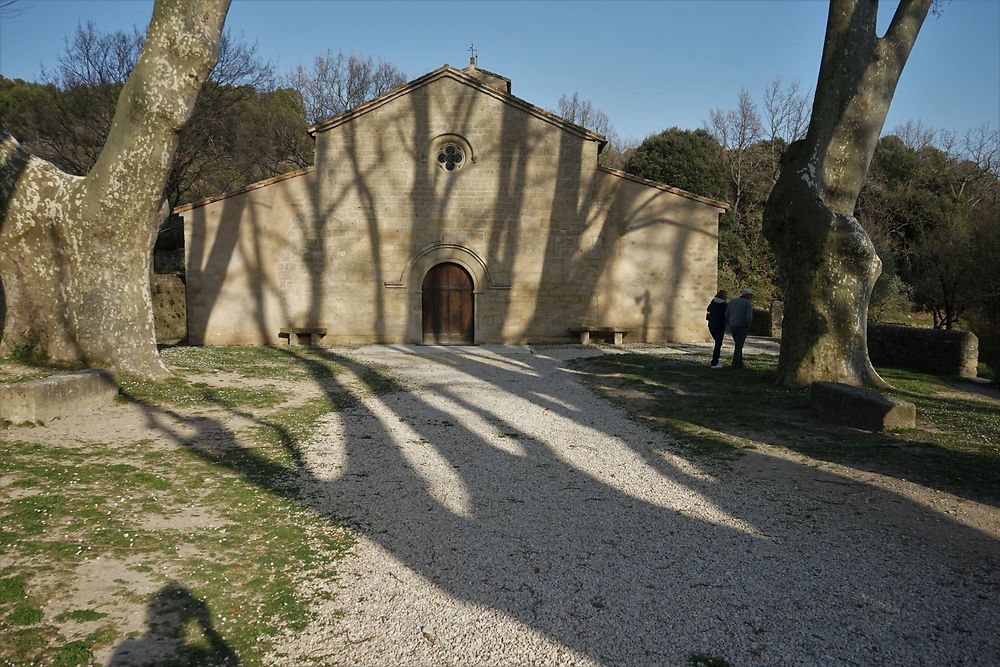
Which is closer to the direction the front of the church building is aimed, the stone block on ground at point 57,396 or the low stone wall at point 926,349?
the stone block on ground

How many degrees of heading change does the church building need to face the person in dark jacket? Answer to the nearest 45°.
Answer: approximately 45° to its left

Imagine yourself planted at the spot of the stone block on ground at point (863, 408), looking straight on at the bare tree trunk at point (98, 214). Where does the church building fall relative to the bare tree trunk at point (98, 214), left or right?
right

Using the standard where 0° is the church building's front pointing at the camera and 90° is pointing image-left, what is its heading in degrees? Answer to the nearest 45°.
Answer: approximately 0°

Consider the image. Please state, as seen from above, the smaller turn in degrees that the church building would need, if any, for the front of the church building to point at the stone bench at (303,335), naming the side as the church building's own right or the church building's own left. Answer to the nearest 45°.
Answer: approximately 90° to the church building's own right

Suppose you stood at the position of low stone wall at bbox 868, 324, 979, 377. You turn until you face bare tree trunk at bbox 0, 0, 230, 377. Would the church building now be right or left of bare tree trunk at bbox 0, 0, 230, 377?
right
